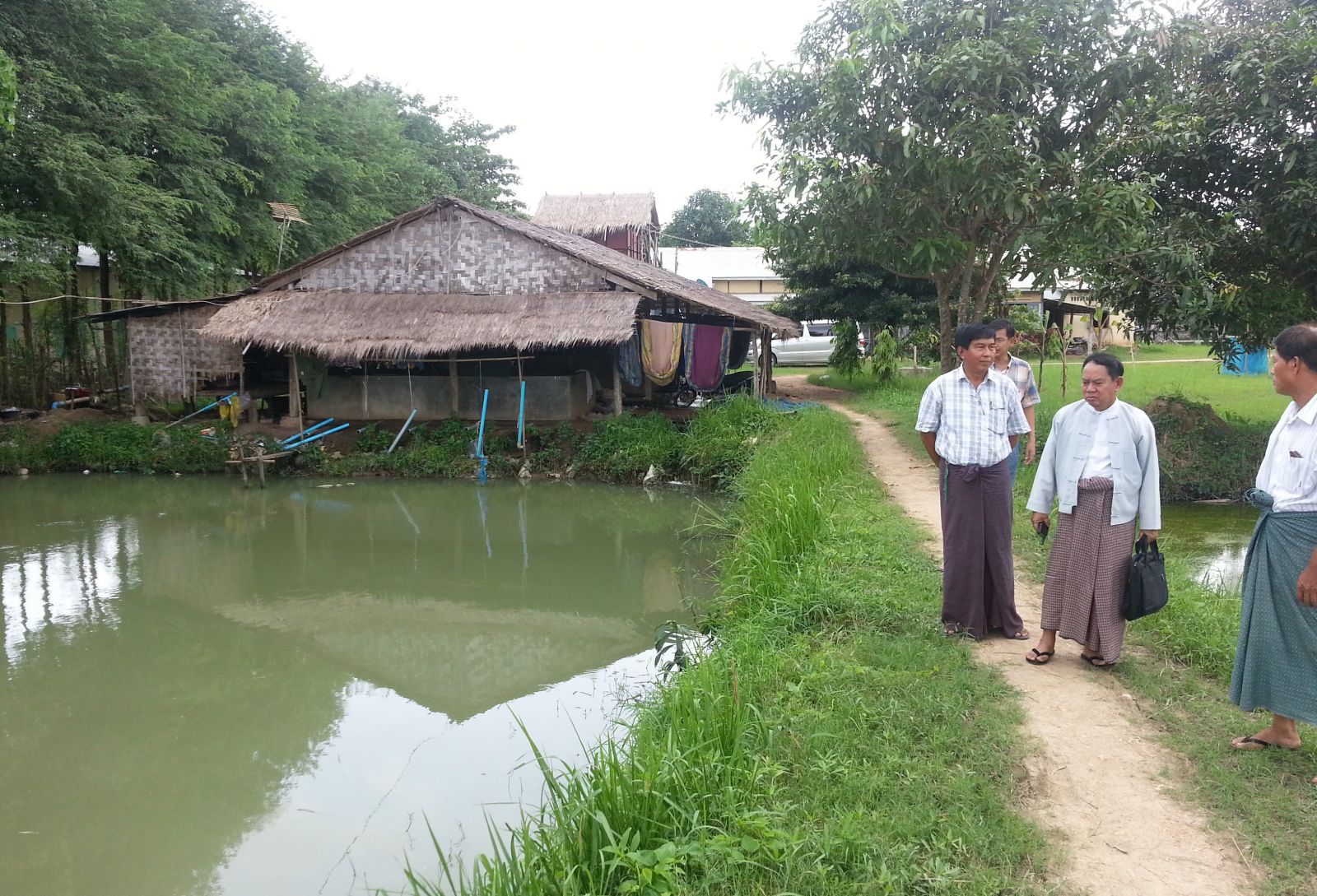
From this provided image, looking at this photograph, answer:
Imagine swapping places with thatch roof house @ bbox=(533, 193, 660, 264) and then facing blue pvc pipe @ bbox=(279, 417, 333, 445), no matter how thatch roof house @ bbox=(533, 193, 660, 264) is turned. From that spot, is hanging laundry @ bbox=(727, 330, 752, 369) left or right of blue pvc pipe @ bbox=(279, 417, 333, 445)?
left

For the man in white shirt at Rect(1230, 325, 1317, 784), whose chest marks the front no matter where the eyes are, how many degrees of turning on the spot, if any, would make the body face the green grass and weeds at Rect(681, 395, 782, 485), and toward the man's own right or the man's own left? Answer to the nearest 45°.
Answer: approximately 45° to the man's own right

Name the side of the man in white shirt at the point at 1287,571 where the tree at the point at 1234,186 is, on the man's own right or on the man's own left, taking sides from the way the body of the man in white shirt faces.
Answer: on the man's own right

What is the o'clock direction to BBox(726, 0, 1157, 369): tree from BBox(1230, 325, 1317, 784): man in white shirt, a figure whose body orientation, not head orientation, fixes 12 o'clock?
The tree is roughly at 2 o'clock from the man in white shirt.

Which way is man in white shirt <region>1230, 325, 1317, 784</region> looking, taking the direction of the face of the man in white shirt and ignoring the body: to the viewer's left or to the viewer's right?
to the viewer's left

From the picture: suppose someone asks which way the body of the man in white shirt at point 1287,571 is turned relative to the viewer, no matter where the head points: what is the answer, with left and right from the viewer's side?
facing to the left of the viewer

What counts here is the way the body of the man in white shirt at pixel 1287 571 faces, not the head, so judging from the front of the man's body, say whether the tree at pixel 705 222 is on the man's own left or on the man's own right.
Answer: on the man's own right

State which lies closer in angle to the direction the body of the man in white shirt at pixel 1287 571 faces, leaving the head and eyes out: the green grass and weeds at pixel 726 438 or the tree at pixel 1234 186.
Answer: the green grass and weeds

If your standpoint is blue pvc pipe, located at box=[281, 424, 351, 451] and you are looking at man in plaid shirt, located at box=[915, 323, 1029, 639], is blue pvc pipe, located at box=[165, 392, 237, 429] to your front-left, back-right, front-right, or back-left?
back-right

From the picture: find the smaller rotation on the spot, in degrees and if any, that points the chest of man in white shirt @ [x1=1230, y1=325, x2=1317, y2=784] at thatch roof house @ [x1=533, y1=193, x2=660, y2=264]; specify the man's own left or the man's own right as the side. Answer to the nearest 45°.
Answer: approximately 45° to the man's own right

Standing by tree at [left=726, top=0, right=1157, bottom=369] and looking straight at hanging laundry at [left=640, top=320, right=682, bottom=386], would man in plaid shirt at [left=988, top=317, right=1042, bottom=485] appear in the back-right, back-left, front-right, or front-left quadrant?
front-left
